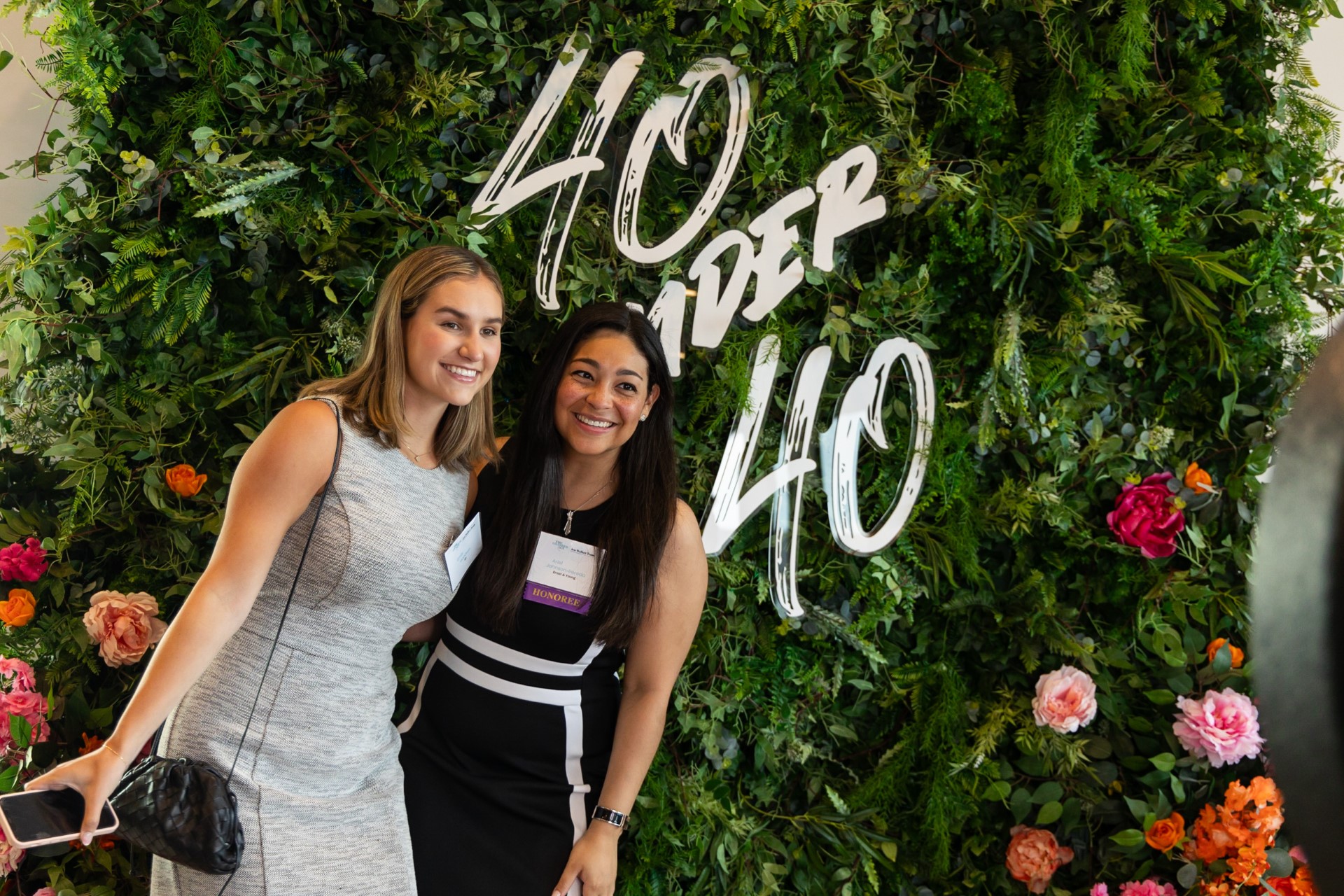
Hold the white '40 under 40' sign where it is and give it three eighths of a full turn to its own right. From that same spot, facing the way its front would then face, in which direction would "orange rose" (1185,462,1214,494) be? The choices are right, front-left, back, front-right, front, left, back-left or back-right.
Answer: back-right

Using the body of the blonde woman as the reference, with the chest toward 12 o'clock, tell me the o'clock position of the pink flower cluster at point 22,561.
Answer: The pink flower cluster is roughly at 6 o'clock from the blonde woman.

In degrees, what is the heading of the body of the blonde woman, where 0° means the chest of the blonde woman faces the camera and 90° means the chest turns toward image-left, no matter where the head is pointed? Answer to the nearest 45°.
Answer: approximately 315°

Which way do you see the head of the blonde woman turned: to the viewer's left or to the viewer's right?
to the viewer's right

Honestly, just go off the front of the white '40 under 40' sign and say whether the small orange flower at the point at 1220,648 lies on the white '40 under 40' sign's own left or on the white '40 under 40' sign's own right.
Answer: on the white '40 under 40' sign's own left

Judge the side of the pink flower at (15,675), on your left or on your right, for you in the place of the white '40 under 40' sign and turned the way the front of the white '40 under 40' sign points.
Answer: on your right

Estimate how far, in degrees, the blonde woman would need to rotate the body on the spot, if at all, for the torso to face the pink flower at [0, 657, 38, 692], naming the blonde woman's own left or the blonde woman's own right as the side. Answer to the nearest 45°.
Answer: approximately 180°

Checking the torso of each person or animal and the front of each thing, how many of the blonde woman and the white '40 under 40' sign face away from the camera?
0

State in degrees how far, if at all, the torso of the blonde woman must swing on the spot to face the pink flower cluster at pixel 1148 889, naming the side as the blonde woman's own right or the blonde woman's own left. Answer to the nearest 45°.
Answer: approximately 45° to the blonde woman's own left

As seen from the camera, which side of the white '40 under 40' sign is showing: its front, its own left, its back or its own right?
front
